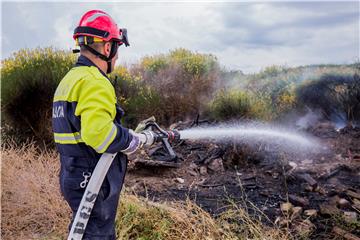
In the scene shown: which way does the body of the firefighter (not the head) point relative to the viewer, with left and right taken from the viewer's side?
facing away from the viewer and to the right of the viewer

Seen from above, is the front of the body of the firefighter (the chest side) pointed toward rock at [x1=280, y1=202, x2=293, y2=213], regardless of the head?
yes

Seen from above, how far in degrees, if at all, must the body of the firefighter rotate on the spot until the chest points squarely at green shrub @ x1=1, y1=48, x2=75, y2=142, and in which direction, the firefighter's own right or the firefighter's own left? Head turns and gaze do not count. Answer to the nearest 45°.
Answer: approximately 45° to the firefighter's own left

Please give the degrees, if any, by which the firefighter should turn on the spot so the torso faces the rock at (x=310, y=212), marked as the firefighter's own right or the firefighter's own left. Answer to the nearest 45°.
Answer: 0° — they already face it
